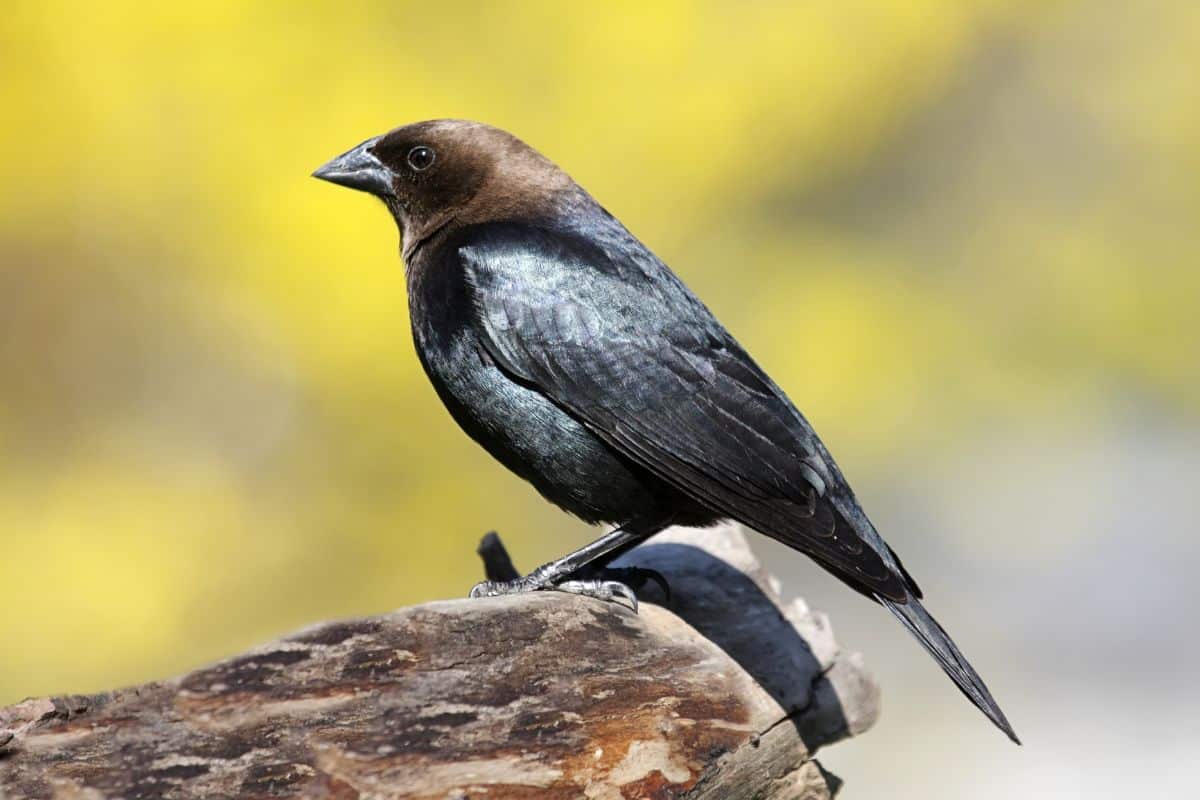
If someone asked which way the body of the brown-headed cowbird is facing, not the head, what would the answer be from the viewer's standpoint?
to the viewer's left
